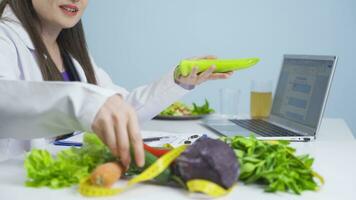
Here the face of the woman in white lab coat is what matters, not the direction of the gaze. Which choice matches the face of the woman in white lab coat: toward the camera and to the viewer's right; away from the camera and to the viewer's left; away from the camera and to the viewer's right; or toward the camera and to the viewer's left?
toward the camera and to the viewer's right

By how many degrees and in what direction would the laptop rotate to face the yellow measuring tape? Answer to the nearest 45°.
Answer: approximately 45° to its left

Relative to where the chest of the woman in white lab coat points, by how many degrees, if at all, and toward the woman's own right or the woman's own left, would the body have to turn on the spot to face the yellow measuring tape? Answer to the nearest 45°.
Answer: approximately 45° to the woman's own right

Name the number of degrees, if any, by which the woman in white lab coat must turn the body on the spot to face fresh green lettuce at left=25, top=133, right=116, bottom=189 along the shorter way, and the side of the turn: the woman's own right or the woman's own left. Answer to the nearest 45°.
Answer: approximately 45° to the woman's own right

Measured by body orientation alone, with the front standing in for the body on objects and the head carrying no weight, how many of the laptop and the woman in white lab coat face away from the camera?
0

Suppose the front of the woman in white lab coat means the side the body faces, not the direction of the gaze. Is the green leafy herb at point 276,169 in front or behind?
in front

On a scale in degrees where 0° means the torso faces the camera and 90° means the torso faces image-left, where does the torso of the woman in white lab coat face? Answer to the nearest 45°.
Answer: approximately 315°

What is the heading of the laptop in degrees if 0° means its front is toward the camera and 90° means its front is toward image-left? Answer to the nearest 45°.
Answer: approximately 45°

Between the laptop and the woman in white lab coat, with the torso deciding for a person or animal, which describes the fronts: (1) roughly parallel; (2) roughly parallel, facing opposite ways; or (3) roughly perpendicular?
roughly perpendicular

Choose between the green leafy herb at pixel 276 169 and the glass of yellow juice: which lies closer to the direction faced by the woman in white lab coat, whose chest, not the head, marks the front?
the green leafy herb
